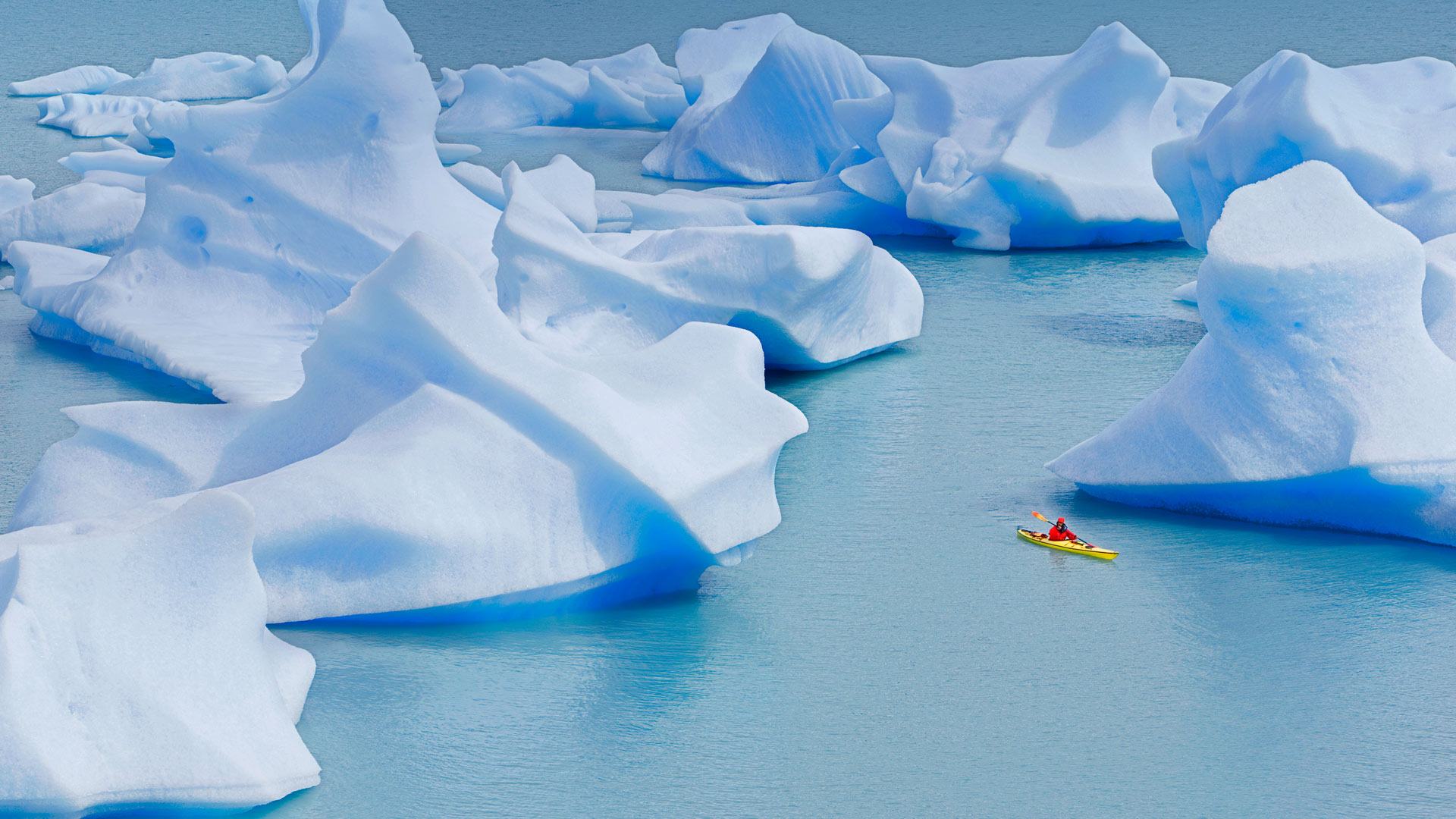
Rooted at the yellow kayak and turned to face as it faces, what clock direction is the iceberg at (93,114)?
The iceberg is roughly at 6 o'clock from the yellow kayak.

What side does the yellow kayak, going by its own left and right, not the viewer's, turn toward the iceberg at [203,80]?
back

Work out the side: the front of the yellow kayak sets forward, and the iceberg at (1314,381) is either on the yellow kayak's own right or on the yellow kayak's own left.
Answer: on the yellow kayak's own left

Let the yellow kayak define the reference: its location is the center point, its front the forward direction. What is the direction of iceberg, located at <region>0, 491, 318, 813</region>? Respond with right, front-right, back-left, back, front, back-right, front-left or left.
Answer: right

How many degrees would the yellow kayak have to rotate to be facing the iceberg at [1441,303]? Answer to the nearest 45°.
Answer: approximately 90° to its left

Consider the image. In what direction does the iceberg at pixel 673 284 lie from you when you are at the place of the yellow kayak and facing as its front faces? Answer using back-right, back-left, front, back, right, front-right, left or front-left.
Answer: back

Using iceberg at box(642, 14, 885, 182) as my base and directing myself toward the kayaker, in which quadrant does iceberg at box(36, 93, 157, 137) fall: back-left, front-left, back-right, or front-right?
back-right

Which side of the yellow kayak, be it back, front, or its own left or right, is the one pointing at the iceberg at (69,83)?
back

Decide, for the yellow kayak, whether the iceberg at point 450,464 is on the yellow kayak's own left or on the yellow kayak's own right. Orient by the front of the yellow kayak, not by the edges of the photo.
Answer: on the yellow kayak's own right

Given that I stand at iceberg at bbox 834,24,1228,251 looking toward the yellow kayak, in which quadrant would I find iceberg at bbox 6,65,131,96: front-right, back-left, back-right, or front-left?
back-right

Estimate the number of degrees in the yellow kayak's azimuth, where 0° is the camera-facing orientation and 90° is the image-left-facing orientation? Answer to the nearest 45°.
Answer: approximately 315°

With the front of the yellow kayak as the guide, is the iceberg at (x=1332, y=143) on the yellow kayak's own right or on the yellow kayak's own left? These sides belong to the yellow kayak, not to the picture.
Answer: on the yellow kayak's own left
